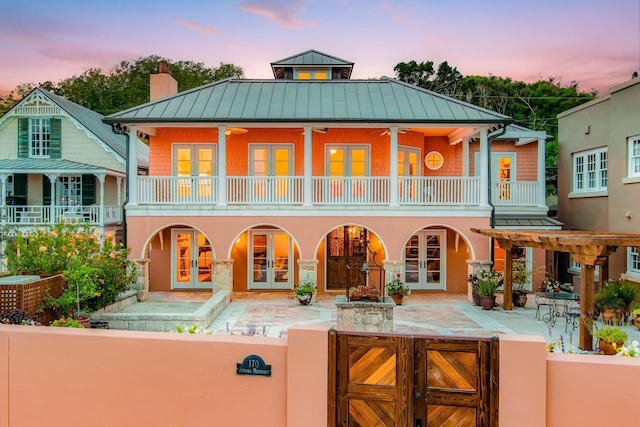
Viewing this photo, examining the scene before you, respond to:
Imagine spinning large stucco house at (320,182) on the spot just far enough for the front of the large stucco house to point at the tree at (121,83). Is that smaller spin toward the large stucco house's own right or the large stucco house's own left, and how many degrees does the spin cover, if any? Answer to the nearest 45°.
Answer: approximately 135° to the large stucco house's own right

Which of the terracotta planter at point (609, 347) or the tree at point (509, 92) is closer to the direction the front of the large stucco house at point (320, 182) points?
the terracotta planter

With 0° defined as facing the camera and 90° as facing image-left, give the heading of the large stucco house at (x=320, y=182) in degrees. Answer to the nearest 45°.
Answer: approximately 0°

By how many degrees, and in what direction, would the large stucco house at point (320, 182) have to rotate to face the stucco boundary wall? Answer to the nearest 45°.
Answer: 0° — it already faces it

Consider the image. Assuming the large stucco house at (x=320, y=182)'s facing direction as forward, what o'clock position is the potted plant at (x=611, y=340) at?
The potted plant is roughly at 11 o'clock from the large stucco house.

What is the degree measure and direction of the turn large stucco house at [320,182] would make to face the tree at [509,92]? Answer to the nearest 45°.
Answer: approximately 135° to its left

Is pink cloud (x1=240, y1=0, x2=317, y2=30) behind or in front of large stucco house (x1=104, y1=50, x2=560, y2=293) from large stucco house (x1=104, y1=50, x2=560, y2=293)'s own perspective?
behind

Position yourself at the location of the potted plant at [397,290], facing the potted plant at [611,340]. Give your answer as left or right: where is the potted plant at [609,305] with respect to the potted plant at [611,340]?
left
